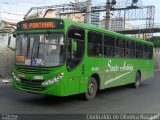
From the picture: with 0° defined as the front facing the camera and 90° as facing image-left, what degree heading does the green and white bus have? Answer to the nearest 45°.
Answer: approximately 45°
